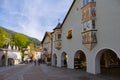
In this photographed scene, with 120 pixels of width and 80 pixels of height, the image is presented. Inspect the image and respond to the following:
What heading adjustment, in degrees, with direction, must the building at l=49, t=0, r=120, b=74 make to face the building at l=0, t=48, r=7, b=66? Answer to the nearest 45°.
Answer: approximately 90° to its right

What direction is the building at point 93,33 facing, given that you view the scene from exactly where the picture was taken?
facing the viewer and to the left of the viewer
